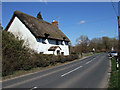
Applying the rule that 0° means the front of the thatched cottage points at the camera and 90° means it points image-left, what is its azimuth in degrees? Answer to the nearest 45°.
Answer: approximately 315°
